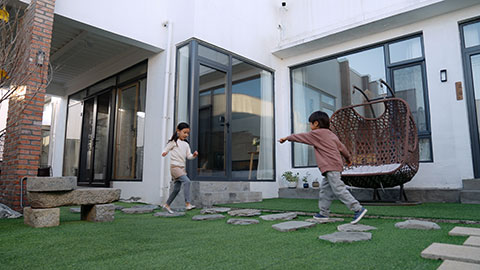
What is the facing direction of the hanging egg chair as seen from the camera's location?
facing the viewer and to the left of the viewer

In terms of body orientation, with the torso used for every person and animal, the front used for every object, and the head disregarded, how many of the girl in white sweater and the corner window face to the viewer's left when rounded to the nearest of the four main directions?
0

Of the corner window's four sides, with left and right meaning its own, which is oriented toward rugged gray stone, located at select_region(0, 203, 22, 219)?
right

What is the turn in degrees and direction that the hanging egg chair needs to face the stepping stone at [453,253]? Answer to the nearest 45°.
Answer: approximately 45° to its left

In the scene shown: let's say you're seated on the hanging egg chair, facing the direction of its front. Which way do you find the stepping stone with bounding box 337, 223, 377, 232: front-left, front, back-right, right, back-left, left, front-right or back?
front-left

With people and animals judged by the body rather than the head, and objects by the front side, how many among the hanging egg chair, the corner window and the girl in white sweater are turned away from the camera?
0

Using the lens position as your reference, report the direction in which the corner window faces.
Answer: facing the viewer and to the right of the viewer
